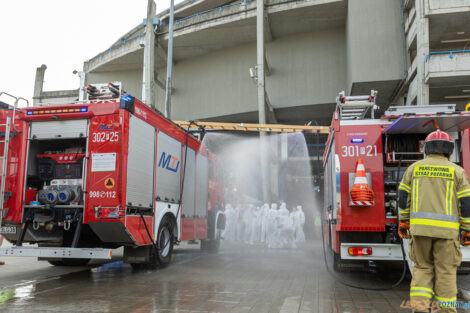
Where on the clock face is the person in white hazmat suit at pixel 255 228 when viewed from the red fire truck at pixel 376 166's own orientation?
The person in white hazmat suit is roughly at 11 o'clock from the red fire truck.

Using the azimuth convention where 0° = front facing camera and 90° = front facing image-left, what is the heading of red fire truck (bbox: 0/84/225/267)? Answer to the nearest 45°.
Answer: approximately 225°

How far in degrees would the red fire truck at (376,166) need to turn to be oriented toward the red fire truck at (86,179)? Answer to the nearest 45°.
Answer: approximately 90° to its left

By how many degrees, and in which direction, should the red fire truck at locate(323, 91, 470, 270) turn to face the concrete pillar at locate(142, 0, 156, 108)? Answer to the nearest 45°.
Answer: approximately 45° to its left

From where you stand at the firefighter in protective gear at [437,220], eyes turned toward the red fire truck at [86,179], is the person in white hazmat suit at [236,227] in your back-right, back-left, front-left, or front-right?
front-right

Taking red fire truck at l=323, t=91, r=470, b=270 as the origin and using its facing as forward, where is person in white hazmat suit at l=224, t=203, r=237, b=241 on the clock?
The person in white hazmat suit is roughly at 11 o'clock from the red fire truck.

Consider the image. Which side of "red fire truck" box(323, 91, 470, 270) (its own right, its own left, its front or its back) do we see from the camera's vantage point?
back

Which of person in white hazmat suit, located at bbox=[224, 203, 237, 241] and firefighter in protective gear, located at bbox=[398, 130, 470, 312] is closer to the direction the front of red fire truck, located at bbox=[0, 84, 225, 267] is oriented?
the person in white hazmat suit
